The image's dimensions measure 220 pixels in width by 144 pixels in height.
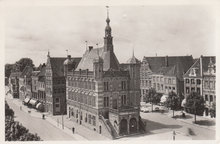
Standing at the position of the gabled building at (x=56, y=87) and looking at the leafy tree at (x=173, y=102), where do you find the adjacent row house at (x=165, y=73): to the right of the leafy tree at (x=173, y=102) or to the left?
left

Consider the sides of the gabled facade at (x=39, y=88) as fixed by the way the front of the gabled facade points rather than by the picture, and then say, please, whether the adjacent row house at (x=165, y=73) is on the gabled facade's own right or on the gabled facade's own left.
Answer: on the gabled facade's own left

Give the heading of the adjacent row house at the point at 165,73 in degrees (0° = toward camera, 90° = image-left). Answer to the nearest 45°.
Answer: approximately 45°

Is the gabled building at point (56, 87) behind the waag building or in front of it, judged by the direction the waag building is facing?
behind

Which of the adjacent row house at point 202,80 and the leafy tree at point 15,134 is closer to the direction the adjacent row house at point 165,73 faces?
the leafy tree

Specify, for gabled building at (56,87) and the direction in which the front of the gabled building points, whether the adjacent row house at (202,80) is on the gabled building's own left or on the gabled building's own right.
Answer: on the gabled building's own left
